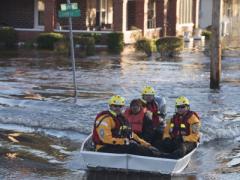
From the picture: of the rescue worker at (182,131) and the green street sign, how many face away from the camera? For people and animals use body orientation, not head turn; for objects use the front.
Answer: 0

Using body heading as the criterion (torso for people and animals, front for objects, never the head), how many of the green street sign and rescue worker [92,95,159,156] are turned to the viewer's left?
0

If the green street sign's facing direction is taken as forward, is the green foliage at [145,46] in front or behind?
behind

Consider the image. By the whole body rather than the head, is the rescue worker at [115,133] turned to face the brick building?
no

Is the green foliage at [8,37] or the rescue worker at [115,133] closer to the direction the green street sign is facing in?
the rescue worker

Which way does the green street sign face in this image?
toward the camera

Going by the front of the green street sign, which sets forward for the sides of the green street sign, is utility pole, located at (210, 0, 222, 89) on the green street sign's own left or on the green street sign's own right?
on the green street sign's own left

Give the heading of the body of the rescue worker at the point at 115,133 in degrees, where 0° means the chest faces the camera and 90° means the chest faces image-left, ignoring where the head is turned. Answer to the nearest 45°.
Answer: approximately 315°

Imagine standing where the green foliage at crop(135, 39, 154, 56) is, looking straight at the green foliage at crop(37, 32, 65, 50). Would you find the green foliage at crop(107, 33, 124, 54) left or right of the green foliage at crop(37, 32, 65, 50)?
right

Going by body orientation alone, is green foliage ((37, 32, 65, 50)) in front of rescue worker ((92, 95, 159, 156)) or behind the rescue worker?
behind

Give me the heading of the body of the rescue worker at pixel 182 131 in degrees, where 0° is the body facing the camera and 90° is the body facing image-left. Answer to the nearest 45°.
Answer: approximately 45°

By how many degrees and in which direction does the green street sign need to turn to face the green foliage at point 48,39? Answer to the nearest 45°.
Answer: approximately 180°

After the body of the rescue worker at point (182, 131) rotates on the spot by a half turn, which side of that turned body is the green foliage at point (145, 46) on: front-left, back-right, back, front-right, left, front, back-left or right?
front-left

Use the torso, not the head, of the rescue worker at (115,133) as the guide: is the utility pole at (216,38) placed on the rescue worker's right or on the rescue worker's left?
on the rescue worker's left

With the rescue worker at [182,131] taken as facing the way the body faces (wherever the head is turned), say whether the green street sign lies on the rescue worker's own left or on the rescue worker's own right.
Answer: on the rescue worker's own right

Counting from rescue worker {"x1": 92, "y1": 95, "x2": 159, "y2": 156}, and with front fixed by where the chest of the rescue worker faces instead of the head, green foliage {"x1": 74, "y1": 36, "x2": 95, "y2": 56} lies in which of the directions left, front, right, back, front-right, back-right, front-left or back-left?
back-left

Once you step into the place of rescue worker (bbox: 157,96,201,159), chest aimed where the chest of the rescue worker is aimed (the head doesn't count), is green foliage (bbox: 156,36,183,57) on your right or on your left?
on your right

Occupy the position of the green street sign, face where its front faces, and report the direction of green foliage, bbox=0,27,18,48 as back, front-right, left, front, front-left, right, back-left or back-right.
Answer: back

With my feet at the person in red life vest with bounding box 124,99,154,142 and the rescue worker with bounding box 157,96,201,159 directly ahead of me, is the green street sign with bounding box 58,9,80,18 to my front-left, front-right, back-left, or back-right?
back-left
